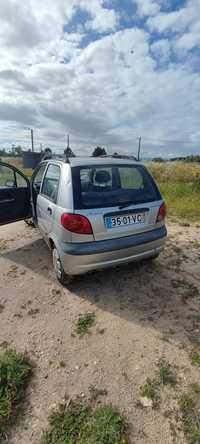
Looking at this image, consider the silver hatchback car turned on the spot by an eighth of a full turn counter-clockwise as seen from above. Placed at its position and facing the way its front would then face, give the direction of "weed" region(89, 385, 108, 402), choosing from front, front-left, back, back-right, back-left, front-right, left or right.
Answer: left

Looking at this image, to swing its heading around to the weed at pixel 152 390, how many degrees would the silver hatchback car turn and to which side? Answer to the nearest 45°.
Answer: approximately 135° to its left

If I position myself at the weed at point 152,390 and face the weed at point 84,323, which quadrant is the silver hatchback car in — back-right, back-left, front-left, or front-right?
front-right

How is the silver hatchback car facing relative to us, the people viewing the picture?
facing away from the viewer and to the left of the viewer

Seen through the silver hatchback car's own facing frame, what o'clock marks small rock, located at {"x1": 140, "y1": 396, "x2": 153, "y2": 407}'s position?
The small rock is roughly at 7 o'clock from the silver hatchback car.
